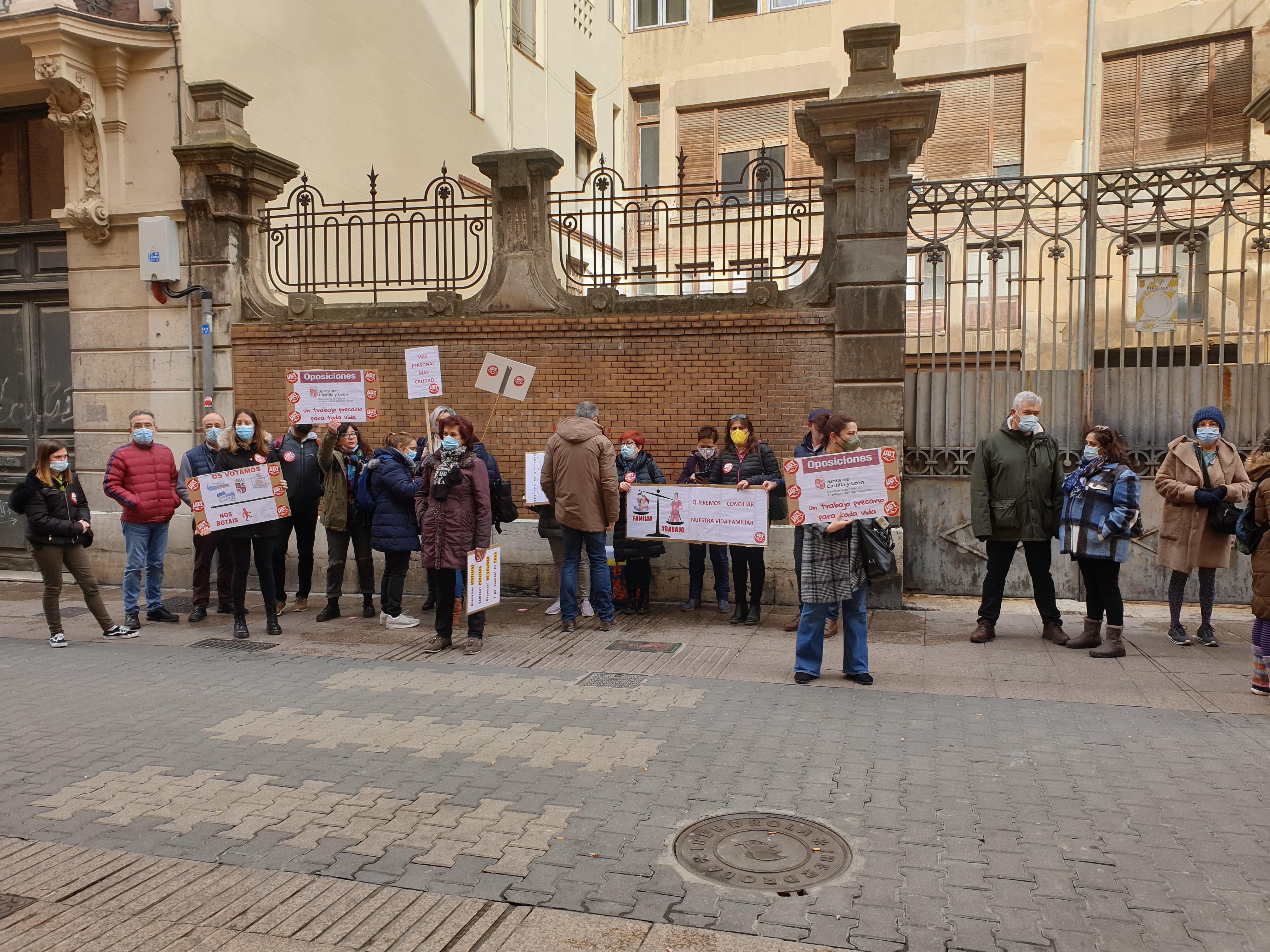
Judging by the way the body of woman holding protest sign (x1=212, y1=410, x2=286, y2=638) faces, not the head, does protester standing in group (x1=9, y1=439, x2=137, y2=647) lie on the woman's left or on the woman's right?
on the woman's right

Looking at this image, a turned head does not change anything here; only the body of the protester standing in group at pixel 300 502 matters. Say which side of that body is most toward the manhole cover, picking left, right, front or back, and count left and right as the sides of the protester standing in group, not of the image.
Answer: front

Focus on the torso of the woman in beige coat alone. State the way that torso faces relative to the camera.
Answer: toward the camera

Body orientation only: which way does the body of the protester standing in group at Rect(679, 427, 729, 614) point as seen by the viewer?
toward the camera

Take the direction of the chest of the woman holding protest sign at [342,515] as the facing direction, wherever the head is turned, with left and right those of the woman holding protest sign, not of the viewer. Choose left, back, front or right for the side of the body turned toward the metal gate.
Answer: left

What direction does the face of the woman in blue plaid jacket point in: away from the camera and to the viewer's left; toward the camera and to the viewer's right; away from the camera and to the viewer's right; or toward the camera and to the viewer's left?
toward the camera and to the viewer's left

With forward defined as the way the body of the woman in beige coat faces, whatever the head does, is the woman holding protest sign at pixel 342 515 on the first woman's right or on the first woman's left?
on the first woman's right

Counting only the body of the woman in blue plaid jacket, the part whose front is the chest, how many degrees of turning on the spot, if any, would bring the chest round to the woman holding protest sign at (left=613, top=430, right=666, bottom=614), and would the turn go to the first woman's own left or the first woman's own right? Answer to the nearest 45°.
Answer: approximately 45° to the first woman's own right
